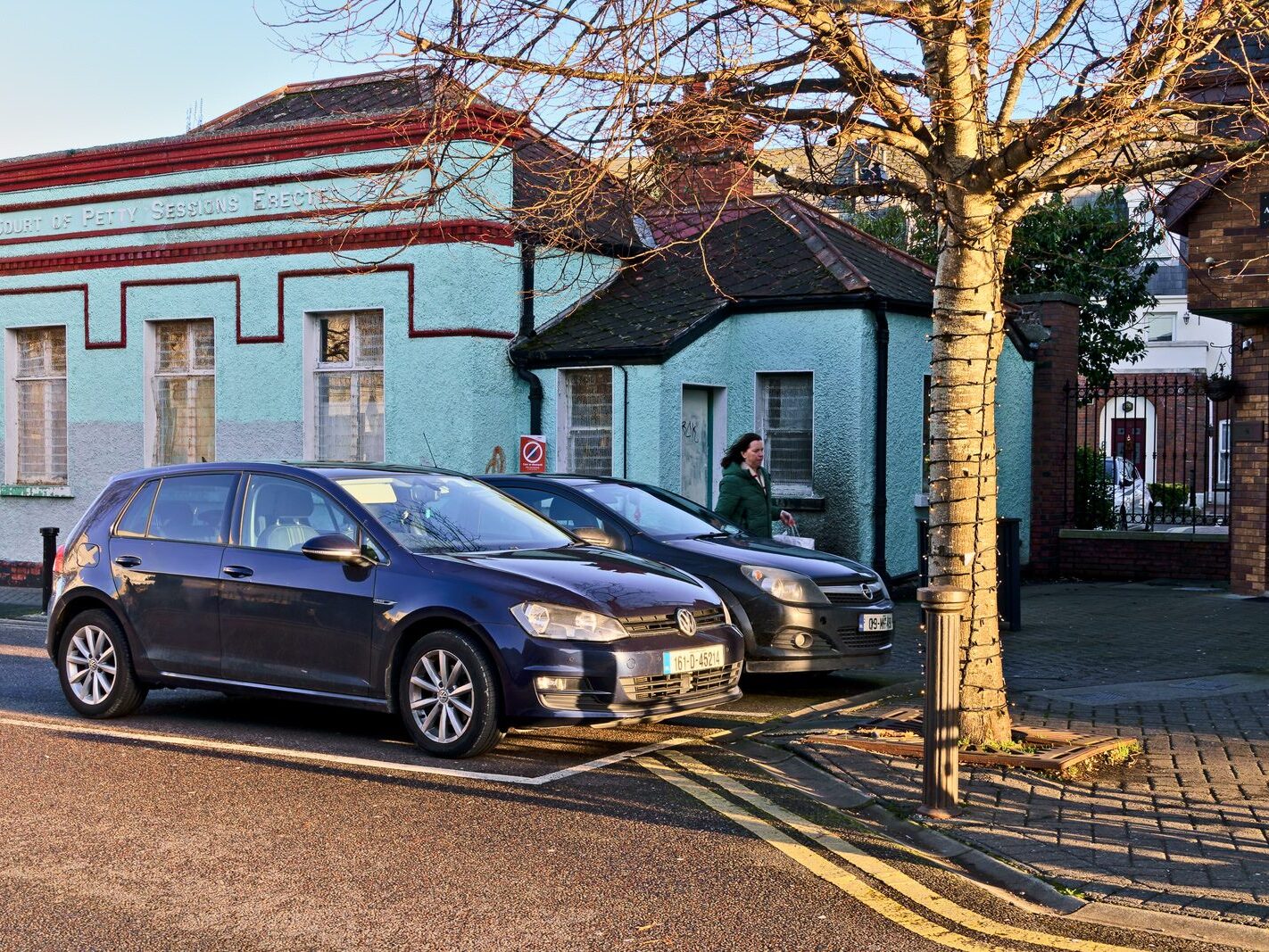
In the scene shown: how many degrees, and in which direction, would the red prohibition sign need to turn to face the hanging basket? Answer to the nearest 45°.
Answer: approximately 90° to its left

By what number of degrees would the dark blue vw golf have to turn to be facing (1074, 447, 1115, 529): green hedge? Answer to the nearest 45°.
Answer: approximately 90° to its left

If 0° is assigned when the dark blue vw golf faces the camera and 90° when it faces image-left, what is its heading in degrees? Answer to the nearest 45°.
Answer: approximately 315°

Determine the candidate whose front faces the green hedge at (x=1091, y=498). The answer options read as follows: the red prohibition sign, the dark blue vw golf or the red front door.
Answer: the red front door

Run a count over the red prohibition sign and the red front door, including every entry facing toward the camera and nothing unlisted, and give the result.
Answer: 2

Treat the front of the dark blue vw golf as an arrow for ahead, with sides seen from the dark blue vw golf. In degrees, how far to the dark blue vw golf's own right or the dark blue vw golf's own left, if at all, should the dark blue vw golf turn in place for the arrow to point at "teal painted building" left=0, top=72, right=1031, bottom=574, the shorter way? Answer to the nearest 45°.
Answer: approximately 135° to the dark blue vw golf's own left

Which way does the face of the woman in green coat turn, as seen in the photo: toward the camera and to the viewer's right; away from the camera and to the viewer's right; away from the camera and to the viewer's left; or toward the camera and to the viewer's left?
toward the camera and to the viewer's right

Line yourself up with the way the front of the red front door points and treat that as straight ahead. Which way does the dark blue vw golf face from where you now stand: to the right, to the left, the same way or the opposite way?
to the left

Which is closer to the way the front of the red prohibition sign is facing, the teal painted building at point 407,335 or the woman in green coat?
the woman in green coat

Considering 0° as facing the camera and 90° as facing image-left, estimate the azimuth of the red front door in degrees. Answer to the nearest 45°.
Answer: approximately 0°

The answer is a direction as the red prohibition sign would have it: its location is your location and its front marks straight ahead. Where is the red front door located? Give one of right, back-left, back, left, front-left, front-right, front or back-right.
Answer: back-left
